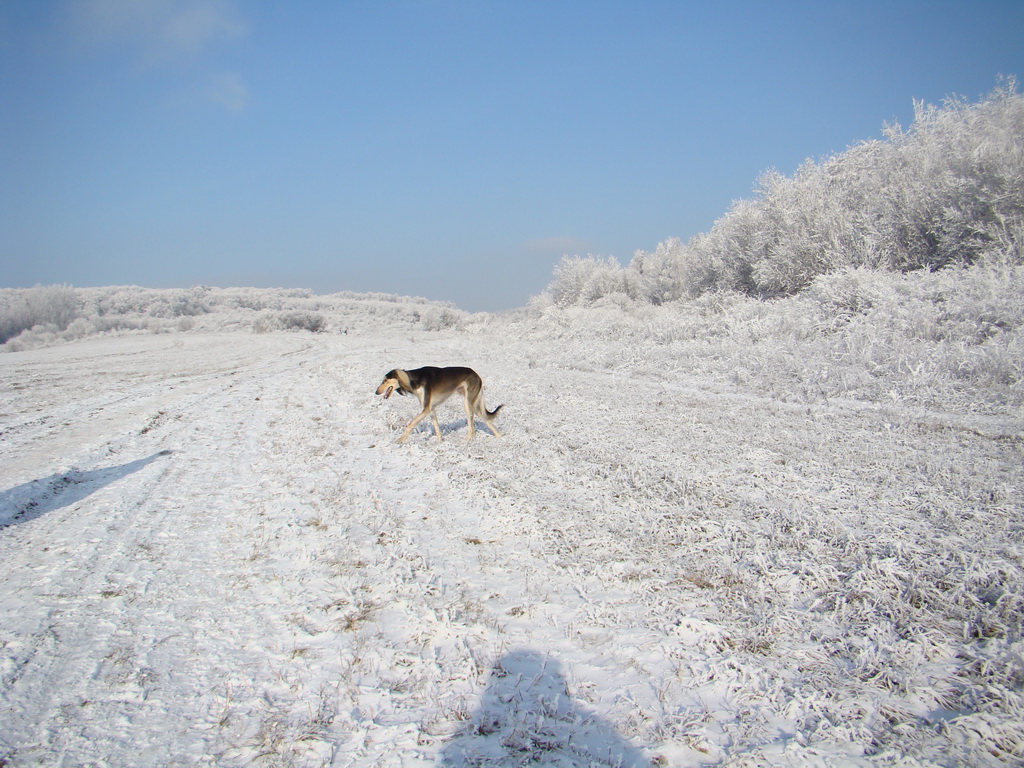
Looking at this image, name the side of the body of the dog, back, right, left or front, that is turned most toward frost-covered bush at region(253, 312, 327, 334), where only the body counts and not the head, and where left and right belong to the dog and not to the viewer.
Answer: right

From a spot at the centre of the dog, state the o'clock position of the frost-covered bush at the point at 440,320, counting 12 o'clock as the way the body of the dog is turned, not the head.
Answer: The frost-covered bush is roughly at 3 o'clock from the dog.

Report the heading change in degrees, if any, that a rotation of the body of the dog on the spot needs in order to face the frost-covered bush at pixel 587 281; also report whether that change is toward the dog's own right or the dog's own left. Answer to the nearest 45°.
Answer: approximately 90° to the dog's own right

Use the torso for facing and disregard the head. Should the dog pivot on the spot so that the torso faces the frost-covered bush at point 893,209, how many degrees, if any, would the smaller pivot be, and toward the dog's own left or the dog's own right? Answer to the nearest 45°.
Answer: approximately 135° to the dog's own right

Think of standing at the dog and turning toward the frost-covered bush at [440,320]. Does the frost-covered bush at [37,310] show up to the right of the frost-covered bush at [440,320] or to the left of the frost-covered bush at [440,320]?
left

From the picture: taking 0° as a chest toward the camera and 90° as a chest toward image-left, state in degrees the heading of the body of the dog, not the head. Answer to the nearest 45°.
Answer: approximately 90°

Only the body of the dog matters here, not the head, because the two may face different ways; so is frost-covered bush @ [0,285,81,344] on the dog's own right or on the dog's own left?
on the dog's own right
